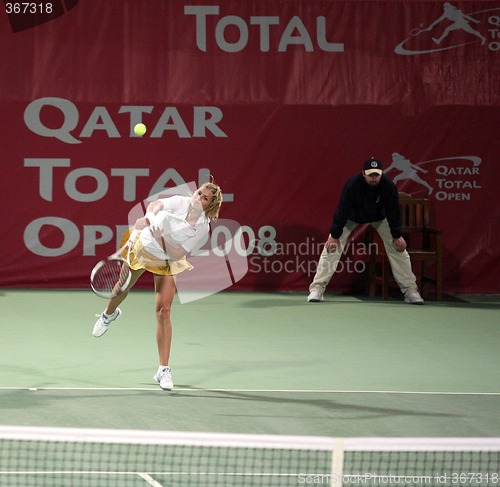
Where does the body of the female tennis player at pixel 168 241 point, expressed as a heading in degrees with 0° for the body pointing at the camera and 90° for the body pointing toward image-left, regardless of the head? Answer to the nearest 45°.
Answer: approximately 0°

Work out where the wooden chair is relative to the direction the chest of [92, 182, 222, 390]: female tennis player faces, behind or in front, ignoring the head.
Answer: behind
